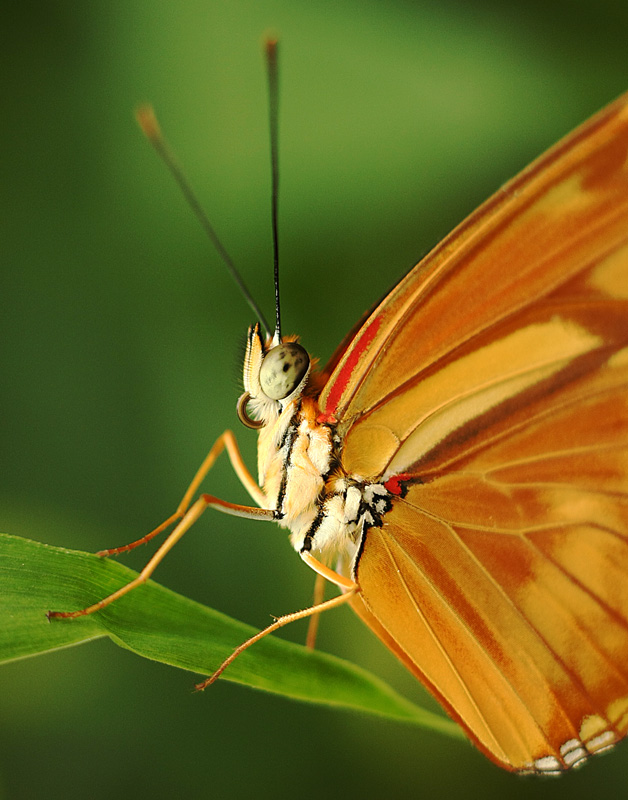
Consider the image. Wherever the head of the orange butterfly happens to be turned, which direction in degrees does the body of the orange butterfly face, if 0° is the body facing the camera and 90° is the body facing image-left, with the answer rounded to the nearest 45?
approximately 90°
